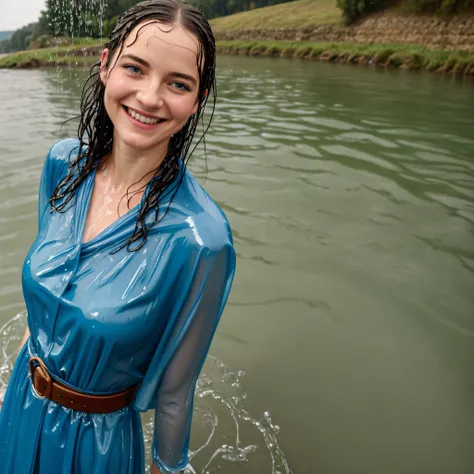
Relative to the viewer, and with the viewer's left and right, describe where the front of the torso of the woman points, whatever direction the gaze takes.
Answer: facing the viewer and to the left of the viewer

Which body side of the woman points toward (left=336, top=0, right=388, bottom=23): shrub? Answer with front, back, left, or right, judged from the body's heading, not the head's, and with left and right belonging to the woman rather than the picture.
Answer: back
